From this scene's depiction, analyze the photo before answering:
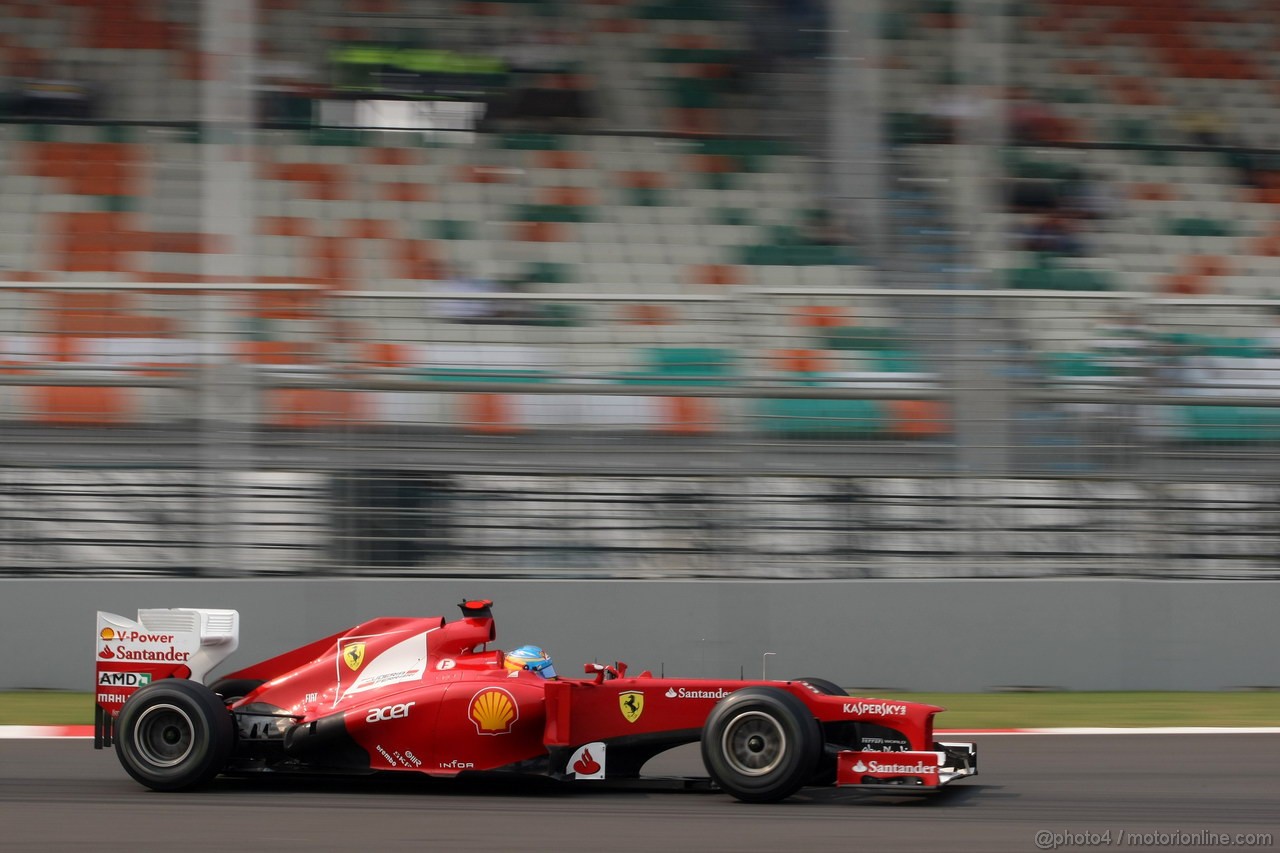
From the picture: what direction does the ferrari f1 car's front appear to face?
to the viewer's right
